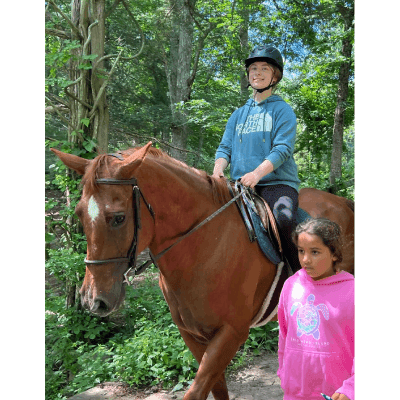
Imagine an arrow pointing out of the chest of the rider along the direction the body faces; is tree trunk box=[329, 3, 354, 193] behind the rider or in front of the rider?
behind

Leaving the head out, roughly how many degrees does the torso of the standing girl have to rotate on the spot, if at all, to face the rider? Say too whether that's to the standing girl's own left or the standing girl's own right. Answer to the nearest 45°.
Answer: approximately 135° to the standing girl's own right

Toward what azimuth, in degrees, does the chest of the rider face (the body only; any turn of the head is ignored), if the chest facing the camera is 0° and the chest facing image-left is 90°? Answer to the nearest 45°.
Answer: approximately 45°

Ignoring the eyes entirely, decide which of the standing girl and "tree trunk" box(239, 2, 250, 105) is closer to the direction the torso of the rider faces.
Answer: the standing girl

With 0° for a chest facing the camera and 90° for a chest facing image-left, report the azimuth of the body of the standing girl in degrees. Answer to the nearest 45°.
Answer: approximately 45°

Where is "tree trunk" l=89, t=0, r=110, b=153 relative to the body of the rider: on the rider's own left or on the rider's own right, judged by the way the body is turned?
on the rider's own right
